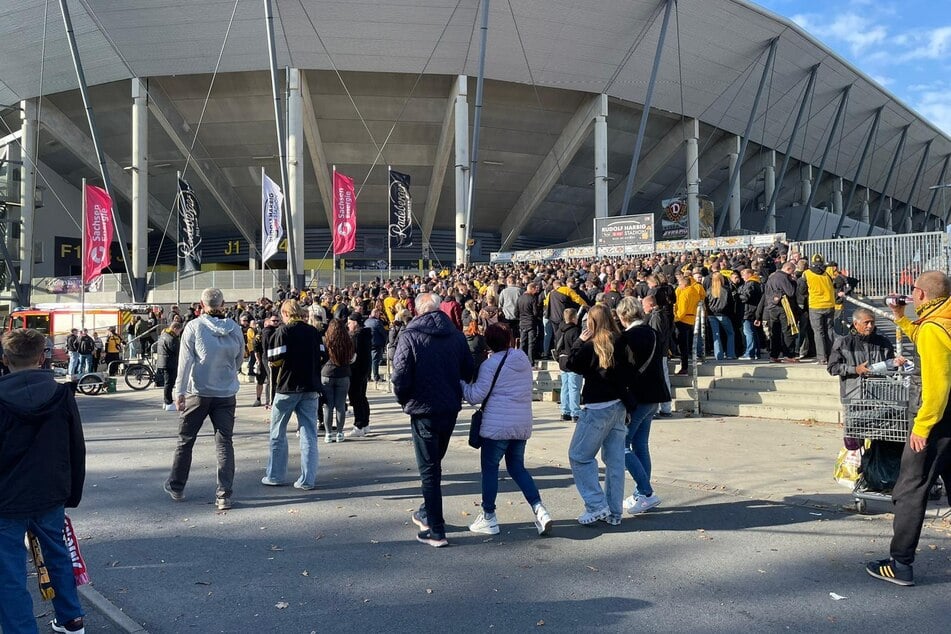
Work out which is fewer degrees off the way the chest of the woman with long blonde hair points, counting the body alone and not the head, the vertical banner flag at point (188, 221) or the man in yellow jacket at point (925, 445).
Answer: the vertical banner flag

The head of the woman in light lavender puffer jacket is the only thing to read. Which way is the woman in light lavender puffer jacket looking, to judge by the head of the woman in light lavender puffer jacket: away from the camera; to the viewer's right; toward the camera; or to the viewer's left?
away from the camera

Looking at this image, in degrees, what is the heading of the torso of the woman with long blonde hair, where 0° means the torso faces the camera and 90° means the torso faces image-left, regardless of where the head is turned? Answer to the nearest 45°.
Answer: approximately 135°

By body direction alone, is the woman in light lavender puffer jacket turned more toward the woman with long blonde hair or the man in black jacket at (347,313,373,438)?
the man in black jacket

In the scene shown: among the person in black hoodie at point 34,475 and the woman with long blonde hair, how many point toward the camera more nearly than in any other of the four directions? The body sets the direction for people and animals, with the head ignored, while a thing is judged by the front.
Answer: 0

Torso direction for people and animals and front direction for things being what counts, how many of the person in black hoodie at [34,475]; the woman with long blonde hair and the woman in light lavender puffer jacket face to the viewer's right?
0

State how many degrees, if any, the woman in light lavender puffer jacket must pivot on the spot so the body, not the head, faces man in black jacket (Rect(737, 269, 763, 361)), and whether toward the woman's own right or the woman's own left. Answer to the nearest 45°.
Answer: approximately 90° to the woman's own right

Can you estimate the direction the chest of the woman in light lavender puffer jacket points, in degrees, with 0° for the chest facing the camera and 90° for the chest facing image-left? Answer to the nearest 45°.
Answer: approximately 135°

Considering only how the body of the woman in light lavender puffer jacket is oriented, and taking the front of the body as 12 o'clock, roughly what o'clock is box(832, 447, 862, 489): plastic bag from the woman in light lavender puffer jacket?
The plastic bag is roughly at 4 o'clock from the woman in light lavender puffer jacket.

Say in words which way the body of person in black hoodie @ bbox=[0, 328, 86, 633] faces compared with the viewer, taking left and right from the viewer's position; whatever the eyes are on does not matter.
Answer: facing away from the viewer

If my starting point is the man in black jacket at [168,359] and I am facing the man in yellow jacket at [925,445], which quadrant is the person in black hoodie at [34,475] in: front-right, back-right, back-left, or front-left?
front-right
